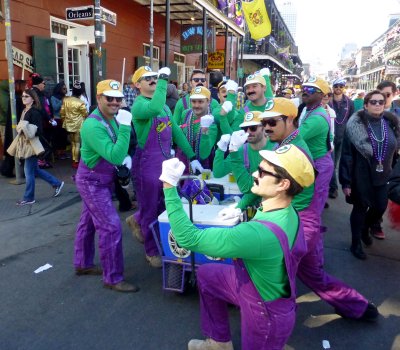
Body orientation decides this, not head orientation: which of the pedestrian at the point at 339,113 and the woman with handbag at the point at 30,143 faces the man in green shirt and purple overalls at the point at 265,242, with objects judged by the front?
the pedestrian

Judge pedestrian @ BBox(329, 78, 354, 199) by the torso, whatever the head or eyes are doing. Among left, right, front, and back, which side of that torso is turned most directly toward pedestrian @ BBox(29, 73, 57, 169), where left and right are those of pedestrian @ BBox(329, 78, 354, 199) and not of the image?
right

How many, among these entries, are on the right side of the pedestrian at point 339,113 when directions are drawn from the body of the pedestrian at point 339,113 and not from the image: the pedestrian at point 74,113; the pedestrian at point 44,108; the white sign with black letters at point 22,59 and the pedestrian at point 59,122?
4

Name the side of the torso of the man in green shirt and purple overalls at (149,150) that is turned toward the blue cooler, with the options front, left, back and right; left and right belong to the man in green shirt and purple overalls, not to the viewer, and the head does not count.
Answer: front

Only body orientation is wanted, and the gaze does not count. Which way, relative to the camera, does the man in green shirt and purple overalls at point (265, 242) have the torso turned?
to the viewer's left

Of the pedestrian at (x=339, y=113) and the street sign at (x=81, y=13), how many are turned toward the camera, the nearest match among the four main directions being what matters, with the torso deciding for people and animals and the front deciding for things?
2

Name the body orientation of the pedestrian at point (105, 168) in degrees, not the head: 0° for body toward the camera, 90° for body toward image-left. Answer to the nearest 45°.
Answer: approximately 315°
